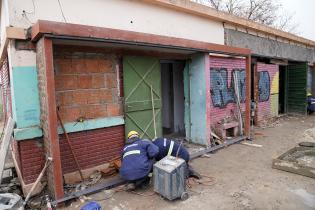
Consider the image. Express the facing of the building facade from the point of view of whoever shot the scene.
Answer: facing the viewer and to the right of the viewer

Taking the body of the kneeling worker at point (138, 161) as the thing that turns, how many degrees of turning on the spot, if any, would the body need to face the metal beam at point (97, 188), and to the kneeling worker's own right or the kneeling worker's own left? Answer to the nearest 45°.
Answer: approximately 135° to the kneeling worker's own left
